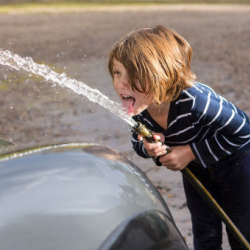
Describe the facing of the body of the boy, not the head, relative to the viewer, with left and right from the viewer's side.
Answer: facing the viewer and to the left of the viewer

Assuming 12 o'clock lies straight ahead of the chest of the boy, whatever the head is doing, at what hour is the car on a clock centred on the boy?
The car is roughly at 11 o'clock from the boy.

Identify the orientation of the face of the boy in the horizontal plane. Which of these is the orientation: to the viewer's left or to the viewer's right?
to the viewer's left
